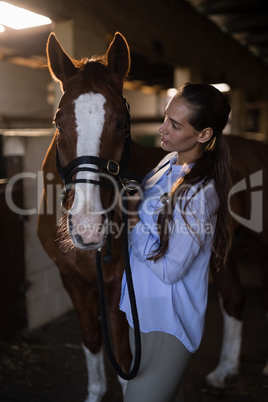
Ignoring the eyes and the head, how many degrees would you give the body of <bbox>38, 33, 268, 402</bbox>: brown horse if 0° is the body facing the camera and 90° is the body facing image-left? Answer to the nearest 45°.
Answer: approximately 45°

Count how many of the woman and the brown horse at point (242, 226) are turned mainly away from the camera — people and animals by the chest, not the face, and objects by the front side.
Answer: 0

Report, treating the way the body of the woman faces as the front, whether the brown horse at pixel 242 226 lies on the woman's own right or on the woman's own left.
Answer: on the woman's own right

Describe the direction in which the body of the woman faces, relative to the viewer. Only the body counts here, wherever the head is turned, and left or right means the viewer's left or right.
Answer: facing to the left of the viewer

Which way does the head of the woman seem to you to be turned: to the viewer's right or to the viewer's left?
to the viewer's left
